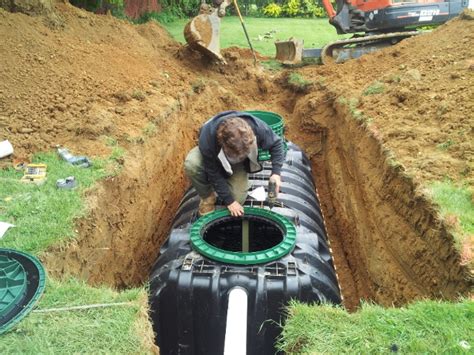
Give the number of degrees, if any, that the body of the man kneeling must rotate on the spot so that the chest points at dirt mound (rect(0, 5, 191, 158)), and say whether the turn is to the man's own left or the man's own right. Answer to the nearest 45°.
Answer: approximately 135° to the man's own right

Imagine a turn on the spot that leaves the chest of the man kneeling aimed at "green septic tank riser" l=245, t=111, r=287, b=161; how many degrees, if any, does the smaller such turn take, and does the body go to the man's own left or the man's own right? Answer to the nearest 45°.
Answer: approximately 180°

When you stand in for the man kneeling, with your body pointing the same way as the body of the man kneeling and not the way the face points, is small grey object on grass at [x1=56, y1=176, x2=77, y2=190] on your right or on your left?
on your right

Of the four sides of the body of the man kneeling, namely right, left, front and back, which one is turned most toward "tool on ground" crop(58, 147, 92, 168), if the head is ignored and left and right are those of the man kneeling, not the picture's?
right

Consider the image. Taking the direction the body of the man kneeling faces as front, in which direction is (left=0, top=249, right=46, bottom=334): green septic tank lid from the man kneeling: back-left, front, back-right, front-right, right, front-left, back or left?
front-right

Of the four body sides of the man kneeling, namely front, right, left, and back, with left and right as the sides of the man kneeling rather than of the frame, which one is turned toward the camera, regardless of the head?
front

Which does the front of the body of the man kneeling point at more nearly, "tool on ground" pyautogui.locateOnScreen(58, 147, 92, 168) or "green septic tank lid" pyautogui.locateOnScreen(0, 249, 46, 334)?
the green septic tank lid

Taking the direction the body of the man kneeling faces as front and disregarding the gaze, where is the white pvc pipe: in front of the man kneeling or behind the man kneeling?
in front
